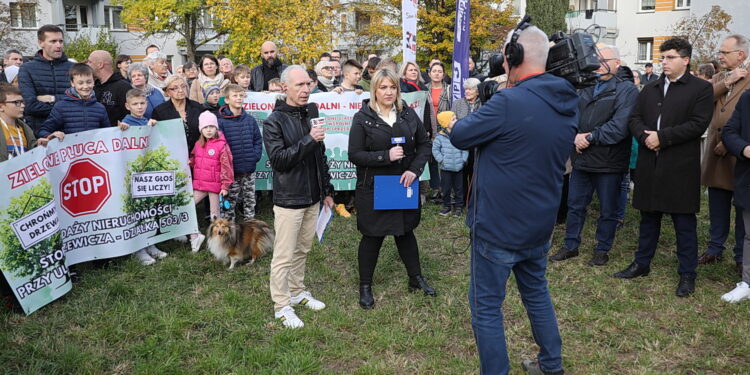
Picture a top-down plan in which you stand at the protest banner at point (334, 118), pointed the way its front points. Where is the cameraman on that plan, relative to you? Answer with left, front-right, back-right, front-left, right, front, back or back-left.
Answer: front

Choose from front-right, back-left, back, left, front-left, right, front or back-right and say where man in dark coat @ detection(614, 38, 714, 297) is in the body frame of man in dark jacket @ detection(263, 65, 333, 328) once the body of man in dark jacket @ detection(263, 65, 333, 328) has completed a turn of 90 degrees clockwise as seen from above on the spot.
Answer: back-left

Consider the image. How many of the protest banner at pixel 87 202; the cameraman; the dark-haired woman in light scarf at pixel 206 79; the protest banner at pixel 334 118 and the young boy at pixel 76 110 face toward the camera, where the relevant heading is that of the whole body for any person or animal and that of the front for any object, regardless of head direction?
4

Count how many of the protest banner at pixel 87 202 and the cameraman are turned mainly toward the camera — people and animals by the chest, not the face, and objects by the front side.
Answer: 1

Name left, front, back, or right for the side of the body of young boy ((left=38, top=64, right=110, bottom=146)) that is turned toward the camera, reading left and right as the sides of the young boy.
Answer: front

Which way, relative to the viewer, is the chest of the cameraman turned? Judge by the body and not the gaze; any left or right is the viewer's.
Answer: facing away from the viewer and to the left of the viewer

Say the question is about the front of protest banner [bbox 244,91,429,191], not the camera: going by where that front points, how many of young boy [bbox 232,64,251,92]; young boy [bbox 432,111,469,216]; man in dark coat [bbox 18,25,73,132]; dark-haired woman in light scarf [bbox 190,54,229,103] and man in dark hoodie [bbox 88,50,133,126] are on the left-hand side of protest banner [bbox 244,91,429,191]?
1

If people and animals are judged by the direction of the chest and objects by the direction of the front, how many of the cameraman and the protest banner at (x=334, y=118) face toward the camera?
1

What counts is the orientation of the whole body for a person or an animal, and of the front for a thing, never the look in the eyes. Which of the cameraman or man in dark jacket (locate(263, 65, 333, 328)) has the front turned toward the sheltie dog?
the cameraman

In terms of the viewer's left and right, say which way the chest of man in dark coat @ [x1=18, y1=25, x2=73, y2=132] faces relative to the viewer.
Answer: facing the viewer and to the right of the viewer

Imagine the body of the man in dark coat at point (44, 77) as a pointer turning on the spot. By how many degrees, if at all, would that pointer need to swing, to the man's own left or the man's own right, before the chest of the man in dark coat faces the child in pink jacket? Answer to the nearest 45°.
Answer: approximately 45° to the man's own left

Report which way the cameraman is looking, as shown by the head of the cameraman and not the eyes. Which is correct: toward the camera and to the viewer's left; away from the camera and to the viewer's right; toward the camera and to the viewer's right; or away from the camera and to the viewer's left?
away from the camera and to the viewer's left

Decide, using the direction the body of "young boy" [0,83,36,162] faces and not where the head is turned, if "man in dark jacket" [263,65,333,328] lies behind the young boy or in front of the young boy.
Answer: in front
